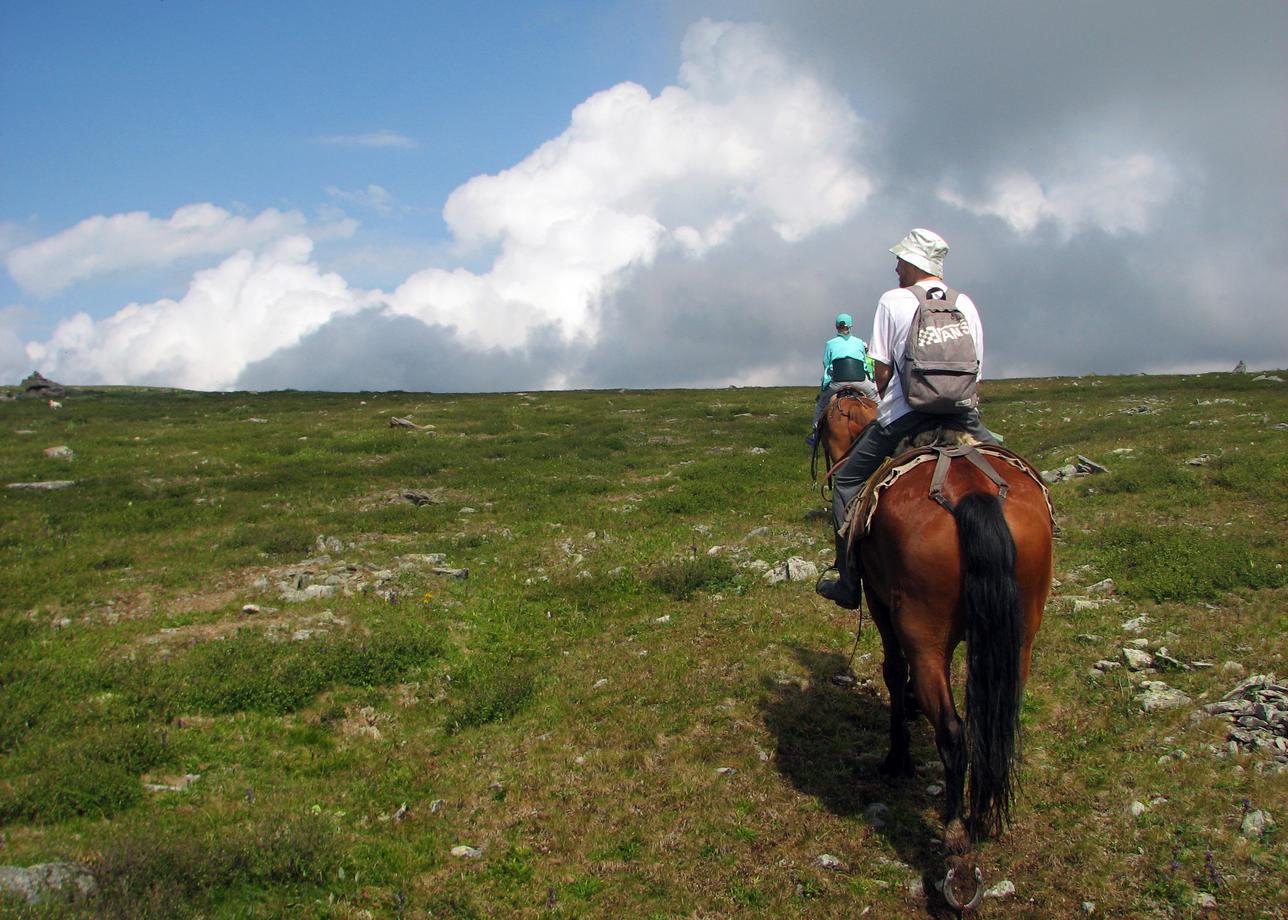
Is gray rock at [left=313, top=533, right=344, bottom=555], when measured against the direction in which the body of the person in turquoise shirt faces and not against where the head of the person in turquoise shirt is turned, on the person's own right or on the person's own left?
on the person's own left

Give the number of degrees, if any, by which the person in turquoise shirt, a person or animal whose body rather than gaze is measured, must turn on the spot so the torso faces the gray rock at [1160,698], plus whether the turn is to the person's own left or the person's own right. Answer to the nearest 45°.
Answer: approximately 180°

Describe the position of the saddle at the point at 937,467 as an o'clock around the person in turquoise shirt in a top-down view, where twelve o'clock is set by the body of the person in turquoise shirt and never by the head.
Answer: The saddle is roughly at 6 o'clock from the person in turquoise shirt.

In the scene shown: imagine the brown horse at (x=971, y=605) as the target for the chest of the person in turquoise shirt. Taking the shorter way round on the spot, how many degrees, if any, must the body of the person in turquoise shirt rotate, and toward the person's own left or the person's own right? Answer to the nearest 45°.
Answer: approximately 180°

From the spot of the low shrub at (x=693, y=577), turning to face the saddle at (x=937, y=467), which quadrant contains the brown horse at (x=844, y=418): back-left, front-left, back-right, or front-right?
back-left

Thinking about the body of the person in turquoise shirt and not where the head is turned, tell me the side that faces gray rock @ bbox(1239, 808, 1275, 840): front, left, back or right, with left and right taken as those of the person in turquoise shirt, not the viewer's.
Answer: back

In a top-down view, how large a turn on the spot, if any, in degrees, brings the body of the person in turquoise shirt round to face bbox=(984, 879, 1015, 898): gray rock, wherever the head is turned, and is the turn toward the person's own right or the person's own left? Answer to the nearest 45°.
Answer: approximately 180°

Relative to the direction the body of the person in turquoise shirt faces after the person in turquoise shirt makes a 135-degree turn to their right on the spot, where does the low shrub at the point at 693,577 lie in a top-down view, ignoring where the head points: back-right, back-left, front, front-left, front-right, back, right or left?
right

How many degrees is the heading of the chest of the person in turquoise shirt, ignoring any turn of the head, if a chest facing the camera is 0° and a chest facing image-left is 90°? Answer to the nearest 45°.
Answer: approximately 180°
